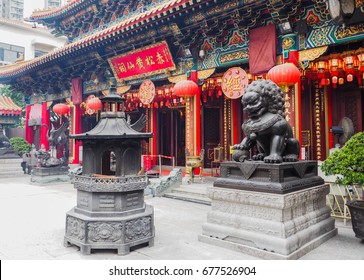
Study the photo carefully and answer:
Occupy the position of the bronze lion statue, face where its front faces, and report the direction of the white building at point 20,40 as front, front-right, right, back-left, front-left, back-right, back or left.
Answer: right

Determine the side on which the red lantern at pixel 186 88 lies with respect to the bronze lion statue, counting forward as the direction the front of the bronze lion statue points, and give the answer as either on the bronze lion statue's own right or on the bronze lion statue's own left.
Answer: on the bronze lion statue's own right

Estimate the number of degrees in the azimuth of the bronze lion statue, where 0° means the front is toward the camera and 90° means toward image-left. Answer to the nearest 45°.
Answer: approximately 45°

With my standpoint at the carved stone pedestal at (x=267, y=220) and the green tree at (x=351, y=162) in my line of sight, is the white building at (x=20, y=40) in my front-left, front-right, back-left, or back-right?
back-left

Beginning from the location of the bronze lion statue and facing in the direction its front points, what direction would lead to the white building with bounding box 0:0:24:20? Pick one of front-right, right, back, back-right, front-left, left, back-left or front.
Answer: right

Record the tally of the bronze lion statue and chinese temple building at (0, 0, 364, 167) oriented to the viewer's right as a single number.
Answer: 0

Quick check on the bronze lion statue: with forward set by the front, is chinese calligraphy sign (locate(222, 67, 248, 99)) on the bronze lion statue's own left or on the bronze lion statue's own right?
on the bronze lion statue's own right

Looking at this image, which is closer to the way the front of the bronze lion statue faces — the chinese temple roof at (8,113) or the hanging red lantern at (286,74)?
the chinese temple roof

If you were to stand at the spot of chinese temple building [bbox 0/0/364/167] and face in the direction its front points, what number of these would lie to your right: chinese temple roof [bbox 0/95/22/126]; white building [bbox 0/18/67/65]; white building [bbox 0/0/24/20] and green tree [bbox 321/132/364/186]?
3

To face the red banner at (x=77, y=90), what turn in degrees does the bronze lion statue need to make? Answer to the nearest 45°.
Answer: approximately 90° to its right

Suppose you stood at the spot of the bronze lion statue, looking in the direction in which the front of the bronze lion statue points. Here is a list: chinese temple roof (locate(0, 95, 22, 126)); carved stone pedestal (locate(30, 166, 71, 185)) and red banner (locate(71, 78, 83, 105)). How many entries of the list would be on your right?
3

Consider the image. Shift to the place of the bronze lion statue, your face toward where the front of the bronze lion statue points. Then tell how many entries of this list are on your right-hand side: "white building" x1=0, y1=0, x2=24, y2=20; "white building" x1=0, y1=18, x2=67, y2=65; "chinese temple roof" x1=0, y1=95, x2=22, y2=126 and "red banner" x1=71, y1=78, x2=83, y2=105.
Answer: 4
